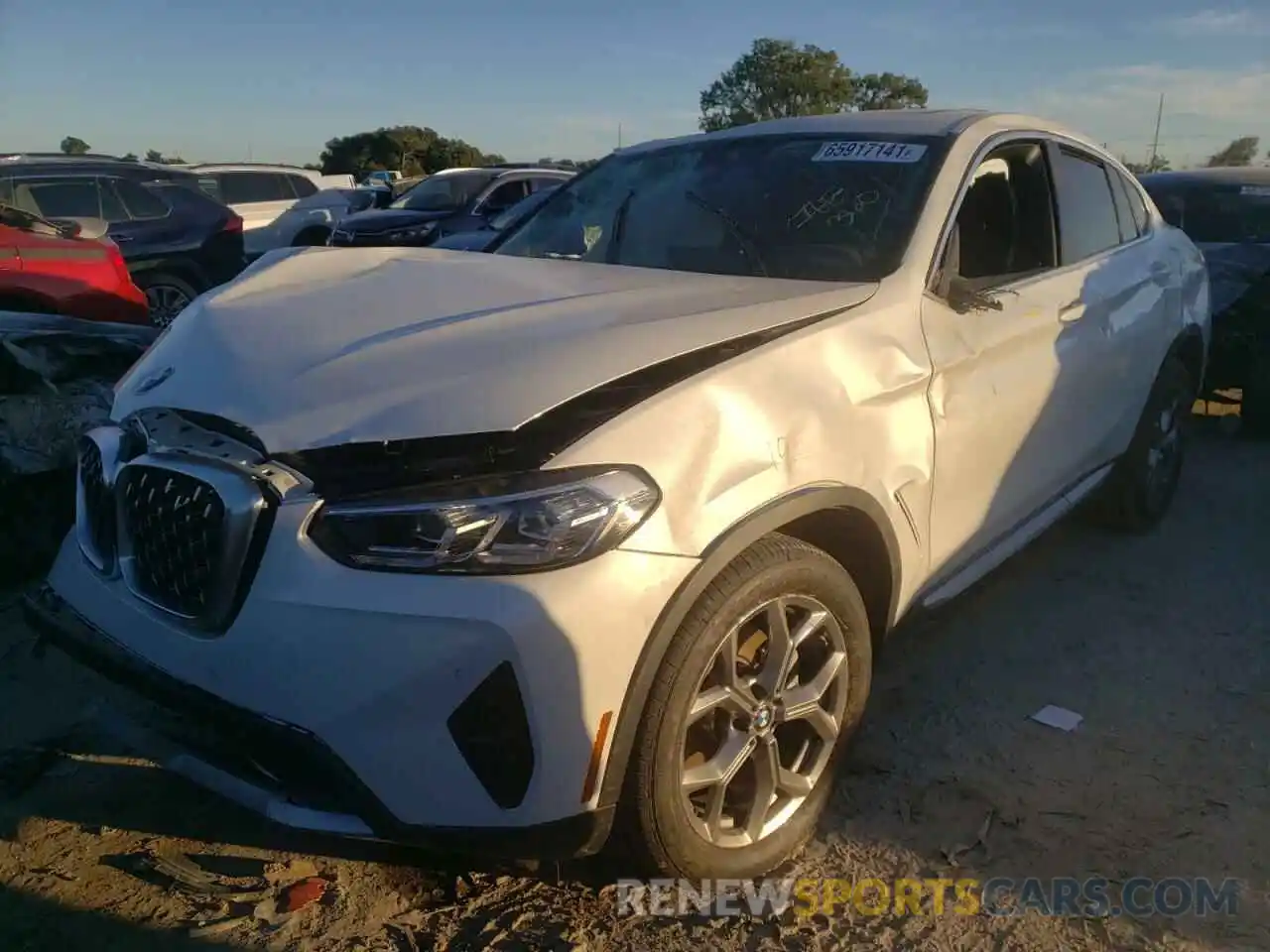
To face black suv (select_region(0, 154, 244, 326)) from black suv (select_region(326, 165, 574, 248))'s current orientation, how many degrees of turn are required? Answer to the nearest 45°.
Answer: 0° — it already faces it

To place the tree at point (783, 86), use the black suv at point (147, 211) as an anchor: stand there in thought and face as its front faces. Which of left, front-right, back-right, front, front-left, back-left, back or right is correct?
back-right

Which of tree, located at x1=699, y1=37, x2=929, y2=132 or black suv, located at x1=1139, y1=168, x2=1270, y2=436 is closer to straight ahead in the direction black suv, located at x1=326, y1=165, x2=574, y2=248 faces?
the black suv

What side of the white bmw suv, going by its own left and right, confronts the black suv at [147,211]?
right

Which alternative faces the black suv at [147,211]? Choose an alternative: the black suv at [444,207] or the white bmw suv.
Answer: the black suv at [444,207]

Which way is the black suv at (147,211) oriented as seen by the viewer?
to the viewer's left

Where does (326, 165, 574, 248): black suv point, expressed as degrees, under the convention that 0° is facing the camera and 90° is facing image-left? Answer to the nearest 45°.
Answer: approximately 45°

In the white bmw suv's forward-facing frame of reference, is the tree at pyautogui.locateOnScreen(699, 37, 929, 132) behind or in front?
behind

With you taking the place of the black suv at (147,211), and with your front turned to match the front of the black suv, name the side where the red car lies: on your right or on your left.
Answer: on your left

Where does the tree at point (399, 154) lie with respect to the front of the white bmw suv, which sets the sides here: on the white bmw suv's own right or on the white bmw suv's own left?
on the white bmw suv's own right

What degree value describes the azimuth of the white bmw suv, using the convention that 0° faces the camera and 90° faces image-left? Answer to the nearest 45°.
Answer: approximately 45°
